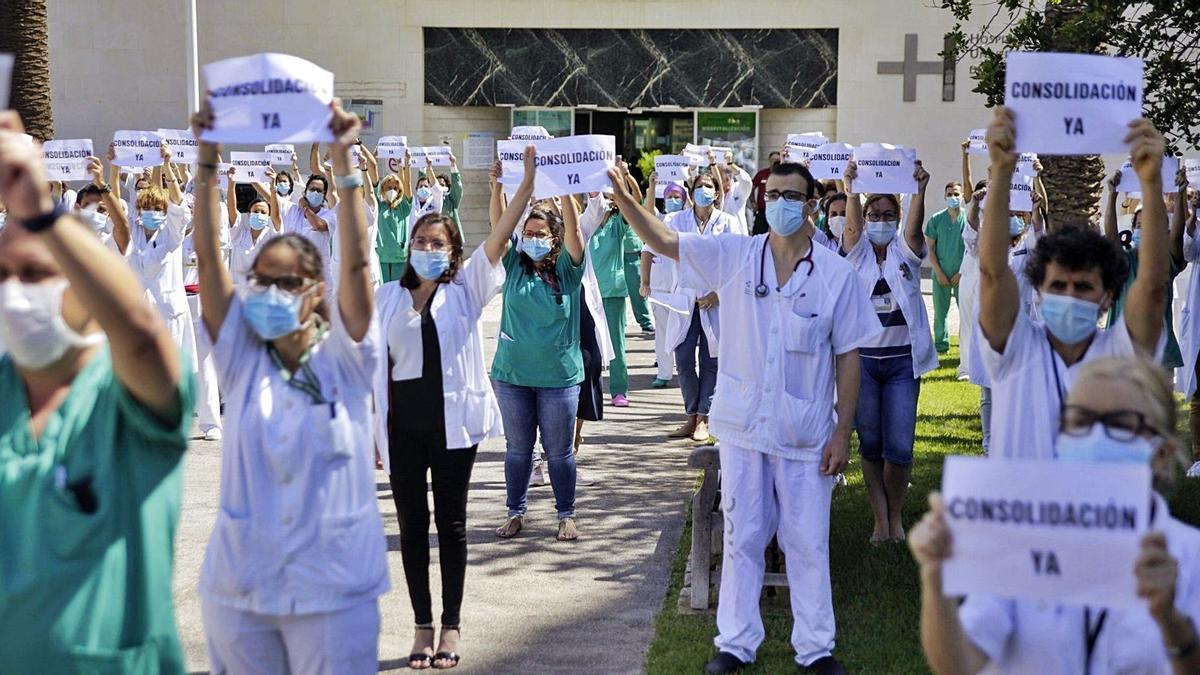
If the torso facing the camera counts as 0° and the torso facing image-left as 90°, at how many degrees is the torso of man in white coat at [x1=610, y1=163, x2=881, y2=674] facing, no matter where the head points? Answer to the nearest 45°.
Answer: approximately 0°
